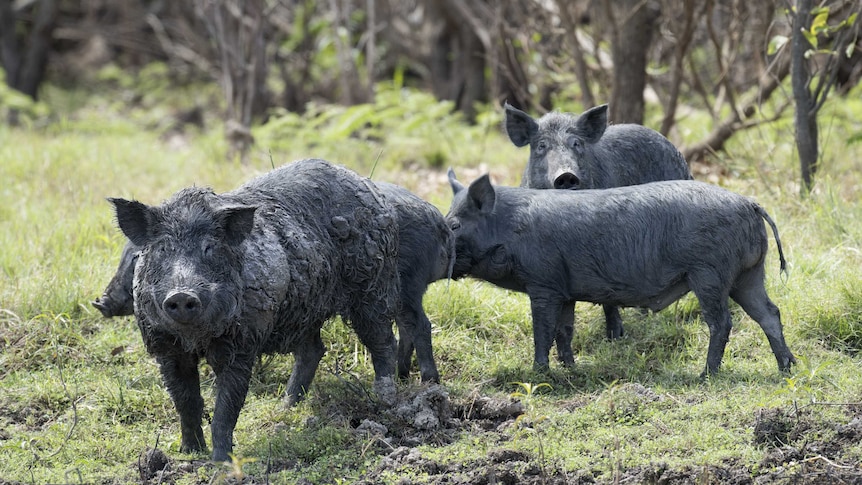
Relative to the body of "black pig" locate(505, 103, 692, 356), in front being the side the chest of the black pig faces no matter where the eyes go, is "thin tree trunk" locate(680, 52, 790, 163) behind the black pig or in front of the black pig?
behind

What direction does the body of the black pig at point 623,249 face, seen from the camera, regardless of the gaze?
to the viewer's left

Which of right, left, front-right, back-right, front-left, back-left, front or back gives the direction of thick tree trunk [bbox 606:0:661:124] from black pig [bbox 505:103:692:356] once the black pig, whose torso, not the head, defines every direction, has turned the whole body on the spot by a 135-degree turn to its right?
front

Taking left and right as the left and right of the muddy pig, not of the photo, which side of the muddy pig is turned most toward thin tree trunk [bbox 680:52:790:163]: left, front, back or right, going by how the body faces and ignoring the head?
back

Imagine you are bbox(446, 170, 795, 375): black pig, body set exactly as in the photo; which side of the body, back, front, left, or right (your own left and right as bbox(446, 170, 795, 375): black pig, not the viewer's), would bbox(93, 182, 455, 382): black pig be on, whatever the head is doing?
front

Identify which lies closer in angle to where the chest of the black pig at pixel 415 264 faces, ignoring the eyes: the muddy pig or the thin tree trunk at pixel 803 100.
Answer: the muddy pig

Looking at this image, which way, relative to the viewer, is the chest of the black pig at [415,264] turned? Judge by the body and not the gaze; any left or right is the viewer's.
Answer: facing to the left of the viewer

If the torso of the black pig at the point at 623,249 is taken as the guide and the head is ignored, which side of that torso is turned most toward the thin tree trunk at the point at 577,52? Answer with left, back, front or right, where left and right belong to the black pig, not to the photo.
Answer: right

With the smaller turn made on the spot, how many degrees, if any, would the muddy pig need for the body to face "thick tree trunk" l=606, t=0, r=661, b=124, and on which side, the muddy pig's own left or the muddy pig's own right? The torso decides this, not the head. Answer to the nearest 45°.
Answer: approximately 180°

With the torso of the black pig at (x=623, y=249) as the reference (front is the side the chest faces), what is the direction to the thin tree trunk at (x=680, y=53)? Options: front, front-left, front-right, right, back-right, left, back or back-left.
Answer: right

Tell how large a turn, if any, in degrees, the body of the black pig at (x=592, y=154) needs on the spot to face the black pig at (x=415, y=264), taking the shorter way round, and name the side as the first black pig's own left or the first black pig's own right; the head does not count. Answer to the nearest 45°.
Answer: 0° — it already faces it

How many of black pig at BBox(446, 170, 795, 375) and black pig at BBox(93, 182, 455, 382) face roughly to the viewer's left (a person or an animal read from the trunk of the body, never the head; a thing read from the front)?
2

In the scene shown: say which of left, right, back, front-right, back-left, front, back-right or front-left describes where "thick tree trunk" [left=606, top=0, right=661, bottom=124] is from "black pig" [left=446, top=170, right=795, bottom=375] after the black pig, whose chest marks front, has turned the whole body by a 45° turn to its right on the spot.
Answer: front-right

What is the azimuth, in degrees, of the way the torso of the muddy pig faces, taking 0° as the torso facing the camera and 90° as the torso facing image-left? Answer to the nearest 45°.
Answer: approximately 45°
